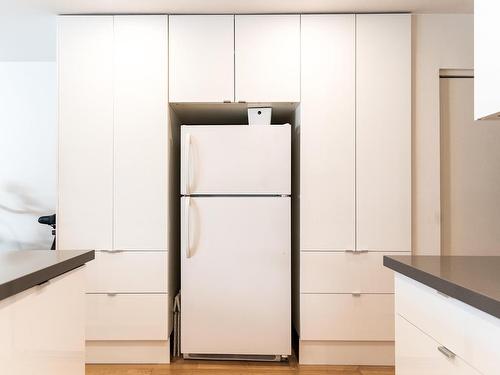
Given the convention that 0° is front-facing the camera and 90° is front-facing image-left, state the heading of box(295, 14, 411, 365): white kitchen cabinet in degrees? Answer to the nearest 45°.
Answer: approximately 0°

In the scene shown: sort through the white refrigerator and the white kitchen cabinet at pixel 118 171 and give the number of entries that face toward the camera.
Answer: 2

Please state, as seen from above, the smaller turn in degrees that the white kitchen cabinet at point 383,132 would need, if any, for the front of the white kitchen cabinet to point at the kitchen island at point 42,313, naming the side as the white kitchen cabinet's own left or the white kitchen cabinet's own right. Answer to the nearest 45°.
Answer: approximately 45° to the white kitchen cabinet's own right

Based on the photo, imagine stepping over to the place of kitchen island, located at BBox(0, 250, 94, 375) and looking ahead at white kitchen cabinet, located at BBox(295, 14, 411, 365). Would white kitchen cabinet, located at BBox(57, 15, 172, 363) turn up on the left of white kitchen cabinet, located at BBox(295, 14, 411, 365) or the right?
left

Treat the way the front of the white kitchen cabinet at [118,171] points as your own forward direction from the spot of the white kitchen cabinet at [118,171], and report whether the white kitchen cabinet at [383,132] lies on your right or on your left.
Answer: on your left

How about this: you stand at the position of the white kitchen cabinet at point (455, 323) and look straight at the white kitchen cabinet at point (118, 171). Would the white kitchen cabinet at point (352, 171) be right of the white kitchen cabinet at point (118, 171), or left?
right

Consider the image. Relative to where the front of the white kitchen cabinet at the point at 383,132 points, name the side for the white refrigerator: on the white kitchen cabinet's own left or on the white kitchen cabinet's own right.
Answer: on the white kitchen cabinet's own right

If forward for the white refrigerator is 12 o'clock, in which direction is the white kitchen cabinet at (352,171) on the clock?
The white kitchen cabinet is roughly at 9 o'clock from the white refrigerator.

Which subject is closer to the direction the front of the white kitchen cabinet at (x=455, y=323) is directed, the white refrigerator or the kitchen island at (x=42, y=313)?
the kitchen island

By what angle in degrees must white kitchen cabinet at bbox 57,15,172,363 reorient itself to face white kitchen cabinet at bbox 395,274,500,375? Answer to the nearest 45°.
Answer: approximately 45° to its left

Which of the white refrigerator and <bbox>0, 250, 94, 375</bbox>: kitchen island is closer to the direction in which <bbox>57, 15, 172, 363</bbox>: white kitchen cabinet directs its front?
the kitchen island

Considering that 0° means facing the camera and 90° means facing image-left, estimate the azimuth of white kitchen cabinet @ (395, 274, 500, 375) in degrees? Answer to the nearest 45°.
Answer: approximately 45°

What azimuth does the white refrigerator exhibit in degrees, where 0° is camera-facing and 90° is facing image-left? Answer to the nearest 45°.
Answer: approximately 0°
